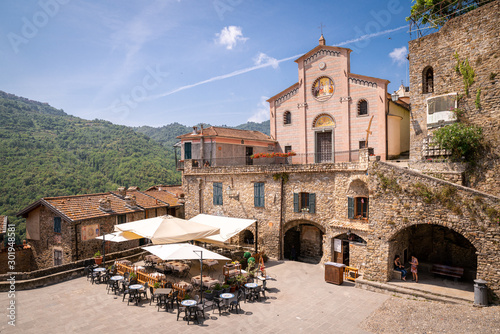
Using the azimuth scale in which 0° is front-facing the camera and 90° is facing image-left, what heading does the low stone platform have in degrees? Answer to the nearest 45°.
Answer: approximately 45°

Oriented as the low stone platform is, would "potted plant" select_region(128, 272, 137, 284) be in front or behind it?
in front

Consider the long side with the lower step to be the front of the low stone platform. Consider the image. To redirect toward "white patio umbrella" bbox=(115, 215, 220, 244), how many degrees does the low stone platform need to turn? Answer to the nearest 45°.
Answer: approximately 45° to its right

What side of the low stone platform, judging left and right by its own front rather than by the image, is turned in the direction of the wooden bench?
back

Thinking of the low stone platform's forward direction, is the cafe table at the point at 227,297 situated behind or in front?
in front

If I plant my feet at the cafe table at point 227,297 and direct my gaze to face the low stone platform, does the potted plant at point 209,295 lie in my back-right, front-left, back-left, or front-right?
back-left

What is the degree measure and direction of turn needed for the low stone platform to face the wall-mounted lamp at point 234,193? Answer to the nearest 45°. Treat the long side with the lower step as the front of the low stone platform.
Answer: approximately 45° to its right

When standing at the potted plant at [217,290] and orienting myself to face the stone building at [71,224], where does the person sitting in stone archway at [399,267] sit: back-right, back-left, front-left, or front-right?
back-right
